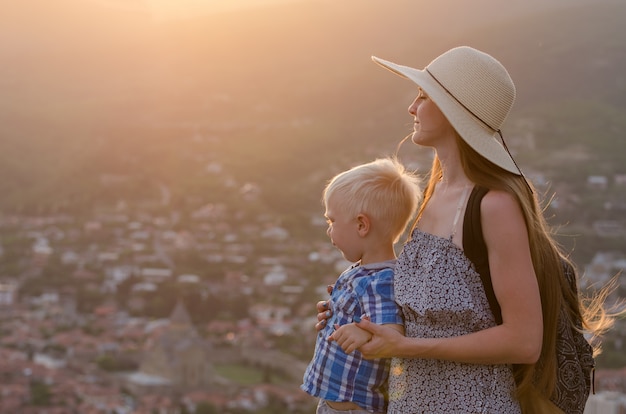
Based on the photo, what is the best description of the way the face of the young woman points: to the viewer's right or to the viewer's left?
to the viewer's left

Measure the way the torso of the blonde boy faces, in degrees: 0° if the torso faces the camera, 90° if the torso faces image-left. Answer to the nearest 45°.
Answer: approximately 90°
